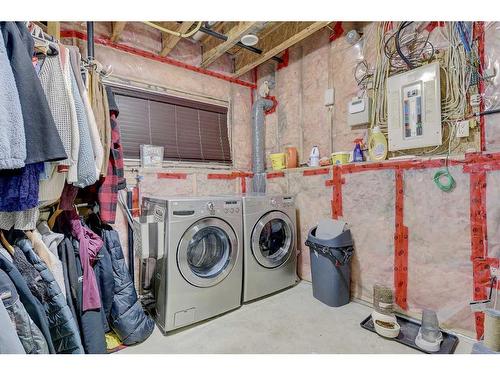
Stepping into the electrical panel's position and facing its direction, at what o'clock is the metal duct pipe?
The metal duct pipe is roughly at 2 o'clock from the electrical panel.

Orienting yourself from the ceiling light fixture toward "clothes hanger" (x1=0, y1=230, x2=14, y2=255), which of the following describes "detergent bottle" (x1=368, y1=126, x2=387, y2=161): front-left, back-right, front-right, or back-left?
back-left

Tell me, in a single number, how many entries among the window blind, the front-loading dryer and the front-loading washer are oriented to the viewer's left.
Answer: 0

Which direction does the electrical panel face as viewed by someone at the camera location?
facing the viewer and to the left of the viewer

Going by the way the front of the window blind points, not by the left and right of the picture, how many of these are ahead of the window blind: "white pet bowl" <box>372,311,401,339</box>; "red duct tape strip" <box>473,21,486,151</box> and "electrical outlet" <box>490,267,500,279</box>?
3

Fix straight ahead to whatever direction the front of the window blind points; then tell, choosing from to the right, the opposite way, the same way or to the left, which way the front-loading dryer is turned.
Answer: the same way

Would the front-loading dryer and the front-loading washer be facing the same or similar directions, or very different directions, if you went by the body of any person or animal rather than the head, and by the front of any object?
same or similar directions

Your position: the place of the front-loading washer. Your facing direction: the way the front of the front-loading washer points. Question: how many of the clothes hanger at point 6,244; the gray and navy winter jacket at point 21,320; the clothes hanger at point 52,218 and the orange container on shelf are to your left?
1

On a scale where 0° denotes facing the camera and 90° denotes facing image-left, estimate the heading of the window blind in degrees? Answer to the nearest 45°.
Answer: approximately 315°

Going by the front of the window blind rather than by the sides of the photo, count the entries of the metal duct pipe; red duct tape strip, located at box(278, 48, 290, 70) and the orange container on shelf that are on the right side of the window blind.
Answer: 0

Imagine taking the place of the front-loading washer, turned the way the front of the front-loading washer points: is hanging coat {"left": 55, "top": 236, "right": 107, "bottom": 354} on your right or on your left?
on your right

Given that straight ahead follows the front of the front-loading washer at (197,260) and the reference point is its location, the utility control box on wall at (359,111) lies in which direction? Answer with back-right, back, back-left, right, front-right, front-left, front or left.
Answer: front-left
